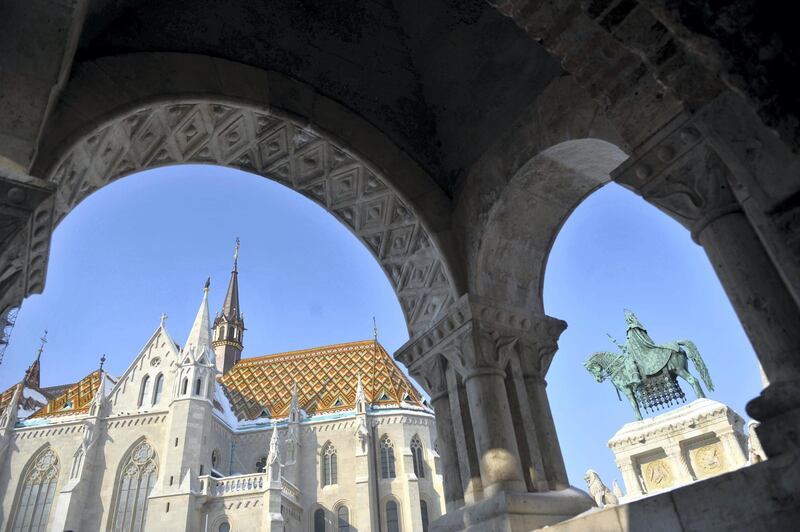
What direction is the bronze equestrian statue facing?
to the viewer's left
